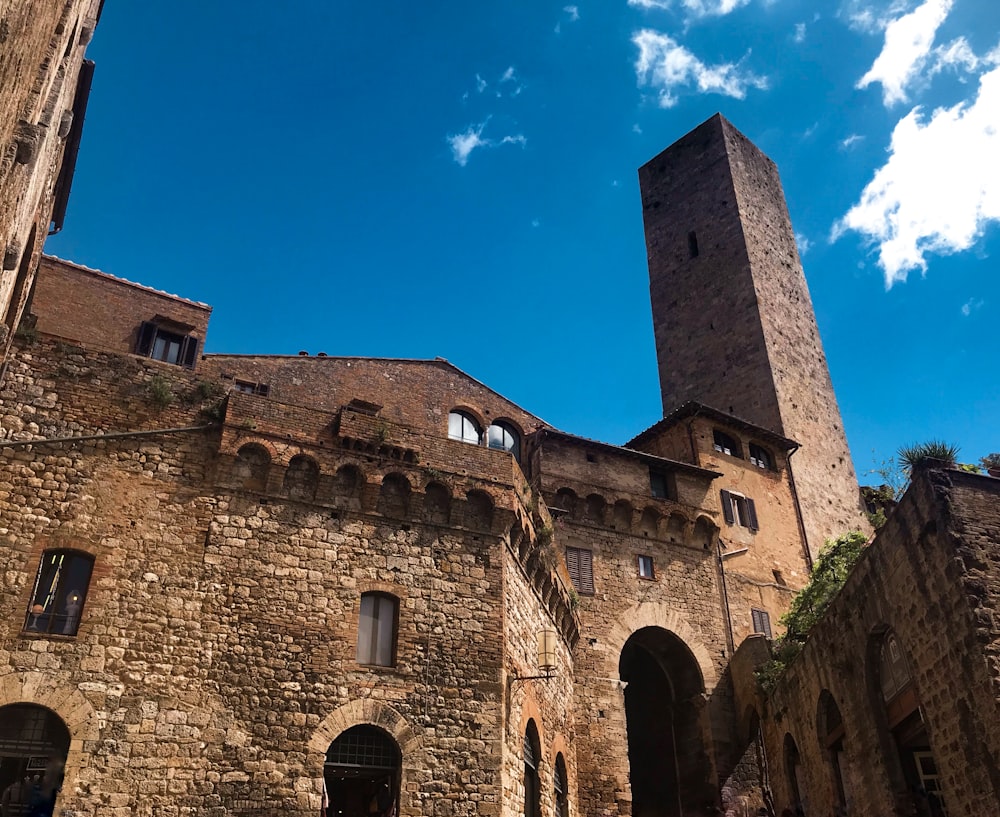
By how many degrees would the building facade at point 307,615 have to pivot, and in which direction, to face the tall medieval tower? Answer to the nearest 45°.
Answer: approximately 135° to its left

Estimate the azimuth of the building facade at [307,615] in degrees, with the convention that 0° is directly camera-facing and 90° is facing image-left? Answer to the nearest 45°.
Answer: approximately 0°

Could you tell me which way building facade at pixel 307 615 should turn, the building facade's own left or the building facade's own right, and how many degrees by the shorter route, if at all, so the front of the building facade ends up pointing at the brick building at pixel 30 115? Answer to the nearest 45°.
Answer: approximately 45° to the building facade's own right

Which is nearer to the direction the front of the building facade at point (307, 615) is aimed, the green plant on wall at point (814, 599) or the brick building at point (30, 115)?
the brick building
